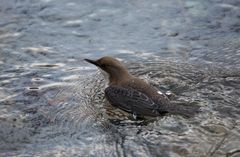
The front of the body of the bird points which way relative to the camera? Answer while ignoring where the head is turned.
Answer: to the viewer's left
